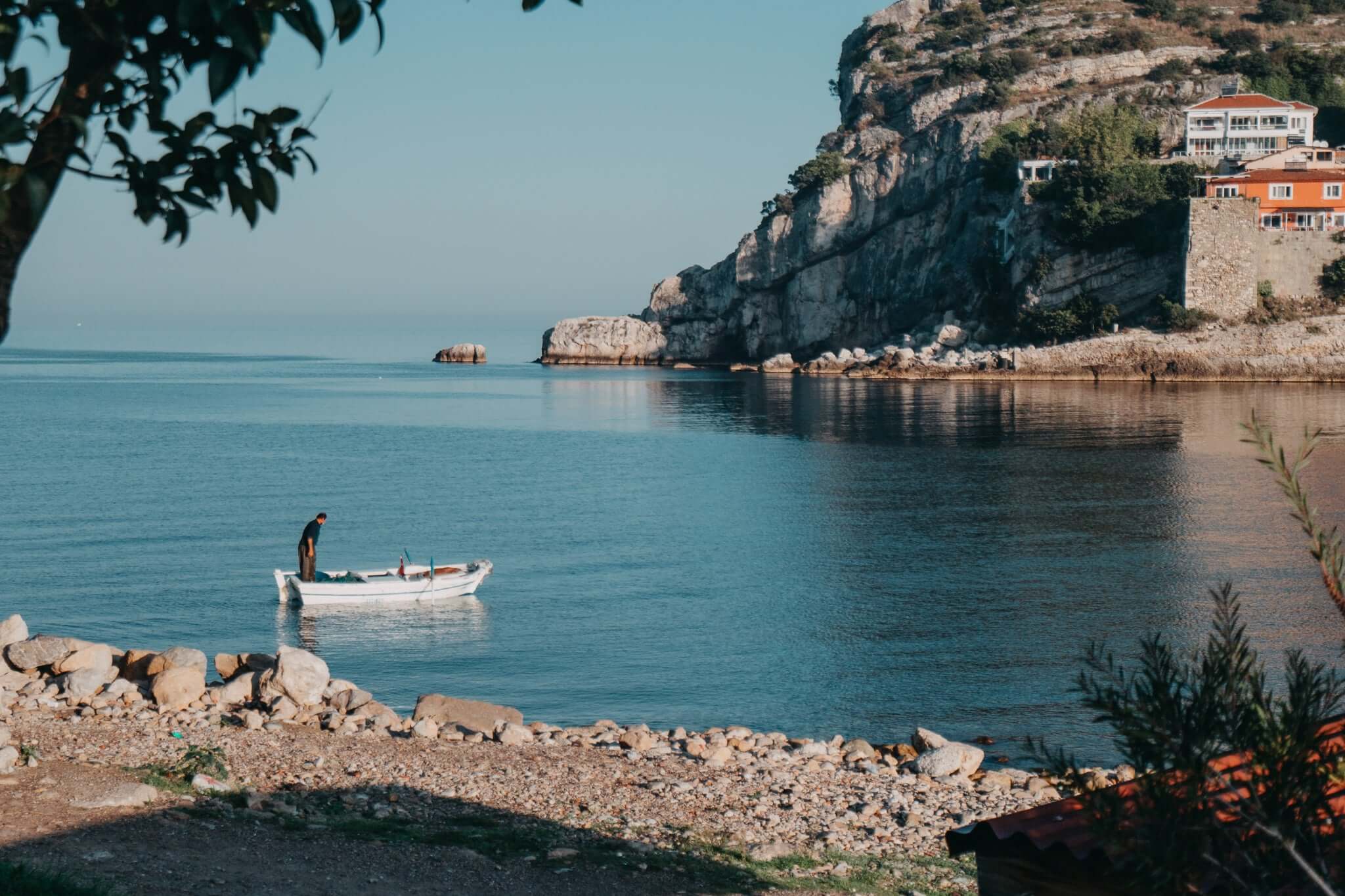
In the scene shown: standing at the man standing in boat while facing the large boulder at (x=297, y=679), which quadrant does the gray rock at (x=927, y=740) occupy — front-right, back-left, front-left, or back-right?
front-left

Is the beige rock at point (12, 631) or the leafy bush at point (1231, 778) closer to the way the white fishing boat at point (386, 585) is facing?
the leafy bush

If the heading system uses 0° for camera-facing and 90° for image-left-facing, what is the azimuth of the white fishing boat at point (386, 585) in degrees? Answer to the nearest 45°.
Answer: approximately 270°

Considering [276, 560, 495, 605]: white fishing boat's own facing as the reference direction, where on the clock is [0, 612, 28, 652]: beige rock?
The beige rock is roughly at 4 o'clock from the white fishing boat.

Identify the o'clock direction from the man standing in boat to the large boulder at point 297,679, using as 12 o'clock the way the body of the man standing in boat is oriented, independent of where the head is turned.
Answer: The large boulder is roughly at 3 o'clock from the man standing in boat.

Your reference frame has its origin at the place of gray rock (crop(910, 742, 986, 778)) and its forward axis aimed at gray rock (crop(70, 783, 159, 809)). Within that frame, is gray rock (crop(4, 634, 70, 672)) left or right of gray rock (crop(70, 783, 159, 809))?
right

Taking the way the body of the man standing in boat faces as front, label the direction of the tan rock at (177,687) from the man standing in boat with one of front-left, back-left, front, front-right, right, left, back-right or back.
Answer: right

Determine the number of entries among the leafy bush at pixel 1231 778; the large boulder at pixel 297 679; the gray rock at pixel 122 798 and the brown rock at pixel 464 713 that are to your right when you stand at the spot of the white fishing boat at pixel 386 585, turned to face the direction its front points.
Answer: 4

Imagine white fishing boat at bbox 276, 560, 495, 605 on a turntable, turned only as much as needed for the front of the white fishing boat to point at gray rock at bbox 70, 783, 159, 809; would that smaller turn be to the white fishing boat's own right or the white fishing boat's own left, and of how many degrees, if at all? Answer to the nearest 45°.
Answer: approximately 90° to the white fishing boat's own right

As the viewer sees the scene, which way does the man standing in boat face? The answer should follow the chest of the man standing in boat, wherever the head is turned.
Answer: to the viewer's right
